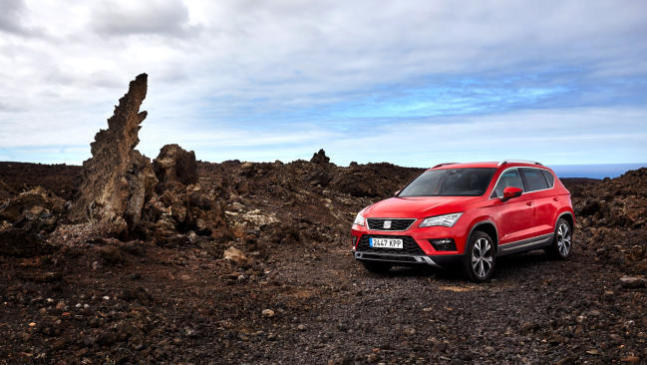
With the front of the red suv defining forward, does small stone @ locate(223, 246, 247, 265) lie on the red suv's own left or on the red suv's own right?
on the red suv's own right

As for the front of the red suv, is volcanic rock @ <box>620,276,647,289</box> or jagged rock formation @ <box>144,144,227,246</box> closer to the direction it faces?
the jagged rock formation

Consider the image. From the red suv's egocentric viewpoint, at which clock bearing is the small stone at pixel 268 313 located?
The small stone is roughly at 12 o'clock from the red suv.

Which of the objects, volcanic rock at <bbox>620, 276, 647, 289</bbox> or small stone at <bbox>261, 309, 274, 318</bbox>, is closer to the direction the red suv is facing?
the small stone

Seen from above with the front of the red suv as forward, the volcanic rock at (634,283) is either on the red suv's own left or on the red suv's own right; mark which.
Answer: on the red suv's own left

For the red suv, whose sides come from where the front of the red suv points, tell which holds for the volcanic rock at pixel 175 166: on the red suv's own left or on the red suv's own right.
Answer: on the red suv's own right

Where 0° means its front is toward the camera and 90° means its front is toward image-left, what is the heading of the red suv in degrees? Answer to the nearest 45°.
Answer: approximately 45°

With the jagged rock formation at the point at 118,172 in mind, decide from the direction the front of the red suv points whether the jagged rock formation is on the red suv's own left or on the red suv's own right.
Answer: on the red suv's own right

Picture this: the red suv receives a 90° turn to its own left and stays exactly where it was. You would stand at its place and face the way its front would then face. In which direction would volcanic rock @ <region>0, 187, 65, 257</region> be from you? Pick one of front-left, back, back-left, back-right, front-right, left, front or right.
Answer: back-right

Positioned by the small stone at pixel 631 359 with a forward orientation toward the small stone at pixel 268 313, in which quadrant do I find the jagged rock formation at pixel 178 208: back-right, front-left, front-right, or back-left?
front-right

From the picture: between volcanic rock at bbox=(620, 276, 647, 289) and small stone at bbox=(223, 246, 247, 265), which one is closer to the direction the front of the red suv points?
the small stone

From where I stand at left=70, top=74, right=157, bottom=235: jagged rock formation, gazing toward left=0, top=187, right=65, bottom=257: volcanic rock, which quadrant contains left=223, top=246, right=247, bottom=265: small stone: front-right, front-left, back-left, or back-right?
front-left

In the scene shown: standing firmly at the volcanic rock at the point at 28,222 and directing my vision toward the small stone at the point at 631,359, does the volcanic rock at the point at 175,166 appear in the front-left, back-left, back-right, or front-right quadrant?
back-left
